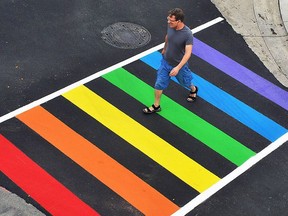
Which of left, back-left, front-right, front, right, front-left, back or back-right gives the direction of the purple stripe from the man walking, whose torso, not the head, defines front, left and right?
back

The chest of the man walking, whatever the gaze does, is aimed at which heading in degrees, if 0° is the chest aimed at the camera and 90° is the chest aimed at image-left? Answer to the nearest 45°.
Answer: approximately 45°

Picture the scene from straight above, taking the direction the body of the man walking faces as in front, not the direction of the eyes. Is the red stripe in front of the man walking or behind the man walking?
in front

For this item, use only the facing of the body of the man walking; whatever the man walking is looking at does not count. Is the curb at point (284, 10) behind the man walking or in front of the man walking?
behind

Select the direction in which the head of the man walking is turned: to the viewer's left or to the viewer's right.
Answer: to the viewer's left
